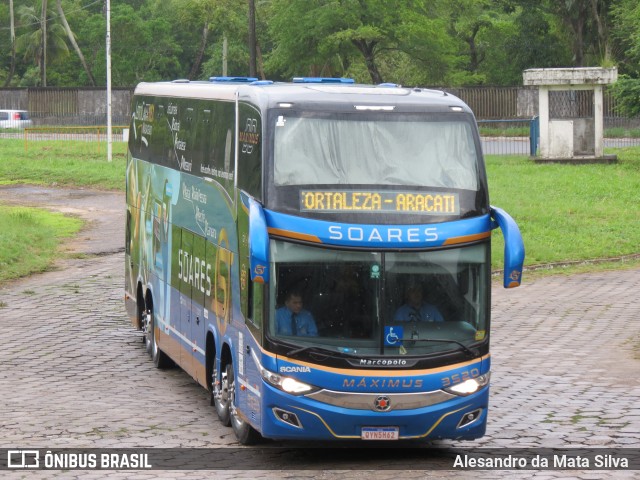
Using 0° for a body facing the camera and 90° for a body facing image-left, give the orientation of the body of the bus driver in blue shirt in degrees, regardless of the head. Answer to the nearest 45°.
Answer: approximately 0°

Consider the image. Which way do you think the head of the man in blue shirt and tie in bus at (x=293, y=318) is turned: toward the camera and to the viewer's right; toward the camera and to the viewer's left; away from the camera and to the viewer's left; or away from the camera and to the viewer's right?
toward the camera and to the viewer's right

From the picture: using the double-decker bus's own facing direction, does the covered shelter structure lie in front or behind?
behind

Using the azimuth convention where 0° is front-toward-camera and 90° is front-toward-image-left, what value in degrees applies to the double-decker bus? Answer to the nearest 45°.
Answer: approximately 0°

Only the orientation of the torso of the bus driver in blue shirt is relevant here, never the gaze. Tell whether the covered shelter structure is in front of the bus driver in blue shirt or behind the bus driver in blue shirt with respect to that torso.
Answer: behind

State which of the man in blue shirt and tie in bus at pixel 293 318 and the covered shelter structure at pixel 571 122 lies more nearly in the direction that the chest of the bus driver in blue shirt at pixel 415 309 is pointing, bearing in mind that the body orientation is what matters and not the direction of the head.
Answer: the man in blue shirt and tie in bus
